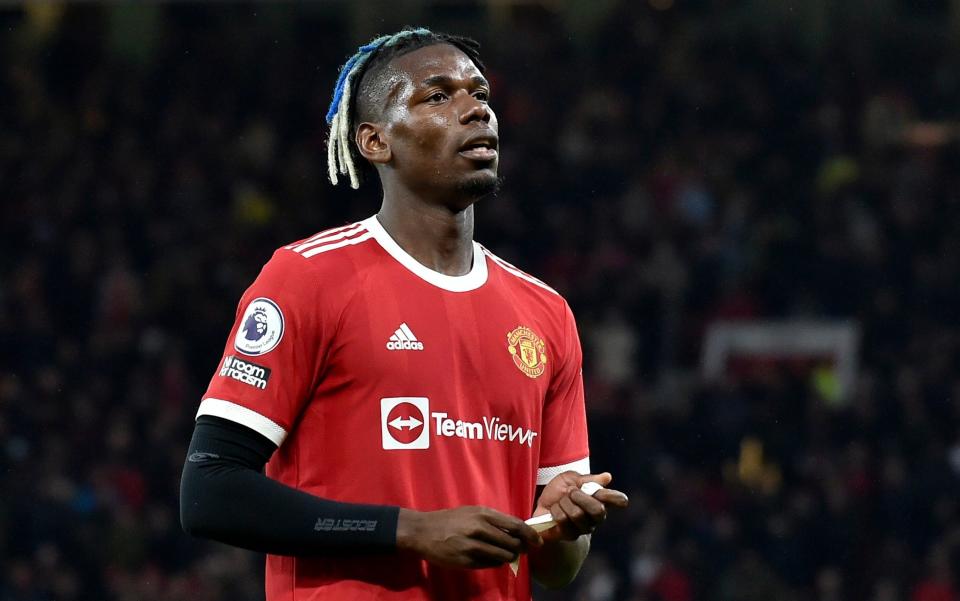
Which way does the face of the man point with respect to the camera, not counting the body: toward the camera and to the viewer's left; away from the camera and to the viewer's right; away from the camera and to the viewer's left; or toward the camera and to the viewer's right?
toward the camera and to the viewer's right

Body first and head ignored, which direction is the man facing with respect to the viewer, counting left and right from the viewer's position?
facing the viewer and to the right of the viewer
